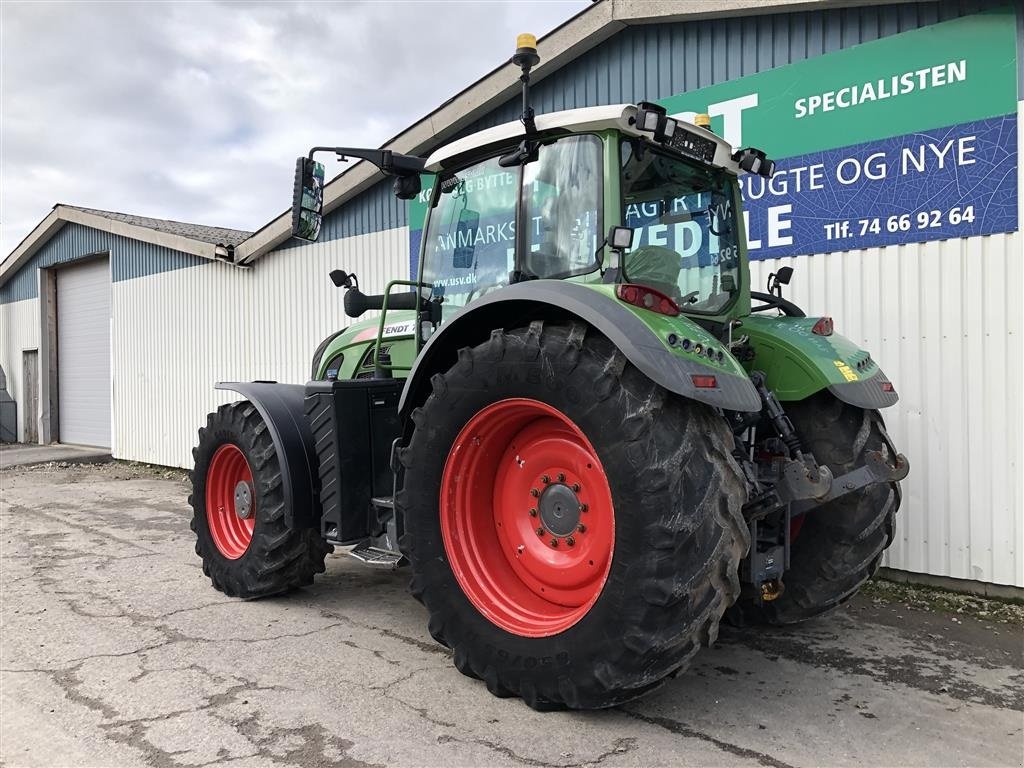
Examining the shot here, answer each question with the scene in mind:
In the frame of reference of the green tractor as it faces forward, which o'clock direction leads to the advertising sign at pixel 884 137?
The advertising sign is roughly at 3 o'clock from the green tractor.

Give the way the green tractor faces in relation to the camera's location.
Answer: facing away from the viewer and to the left of the viewer
